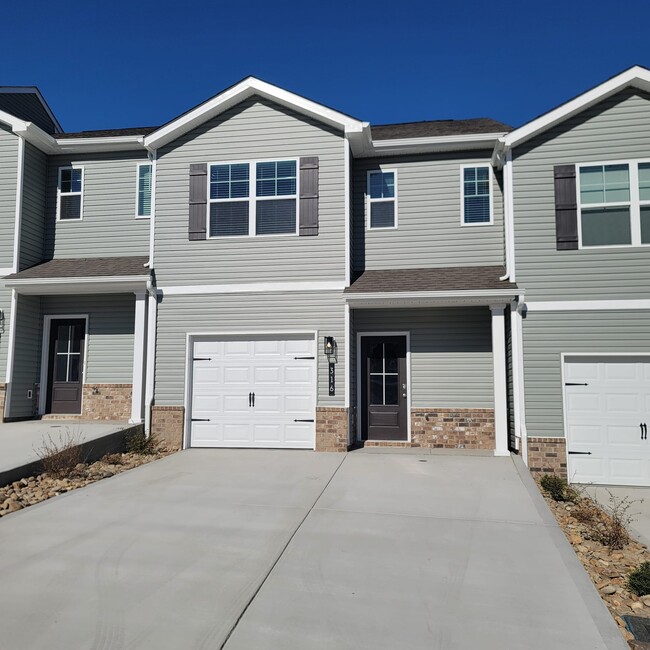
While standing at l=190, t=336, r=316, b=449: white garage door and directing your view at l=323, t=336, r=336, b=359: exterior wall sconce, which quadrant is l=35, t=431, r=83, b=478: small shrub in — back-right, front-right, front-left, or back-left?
back-right

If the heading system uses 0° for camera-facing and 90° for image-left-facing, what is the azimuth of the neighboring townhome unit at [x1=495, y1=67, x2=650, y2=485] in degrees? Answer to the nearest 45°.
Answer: approximately 0°

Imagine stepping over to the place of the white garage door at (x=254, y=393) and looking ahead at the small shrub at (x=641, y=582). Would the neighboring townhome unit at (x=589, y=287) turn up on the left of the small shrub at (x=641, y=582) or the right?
left

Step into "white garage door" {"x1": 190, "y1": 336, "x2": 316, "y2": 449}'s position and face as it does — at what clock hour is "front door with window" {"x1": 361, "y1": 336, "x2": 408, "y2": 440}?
The front door with window is roughly at 9 o'clock from the white garage door.

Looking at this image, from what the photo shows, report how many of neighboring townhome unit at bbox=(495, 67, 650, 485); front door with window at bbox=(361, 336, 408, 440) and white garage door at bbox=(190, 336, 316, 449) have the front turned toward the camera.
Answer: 3

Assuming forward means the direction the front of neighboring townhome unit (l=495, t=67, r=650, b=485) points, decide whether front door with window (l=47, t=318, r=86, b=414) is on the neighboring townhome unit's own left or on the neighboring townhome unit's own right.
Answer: on the neighboring townhome unit's own right

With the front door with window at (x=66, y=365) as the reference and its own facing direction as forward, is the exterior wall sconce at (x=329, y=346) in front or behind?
in front

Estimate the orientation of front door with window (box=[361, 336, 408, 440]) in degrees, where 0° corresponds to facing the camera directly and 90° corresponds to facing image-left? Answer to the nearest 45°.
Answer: approximately 0°

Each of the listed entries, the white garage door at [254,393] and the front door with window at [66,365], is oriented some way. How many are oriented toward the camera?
2

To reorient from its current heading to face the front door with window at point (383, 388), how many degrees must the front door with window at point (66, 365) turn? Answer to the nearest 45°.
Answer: approximately 45° to its left

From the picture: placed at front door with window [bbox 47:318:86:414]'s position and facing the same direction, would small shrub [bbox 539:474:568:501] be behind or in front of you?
in front
